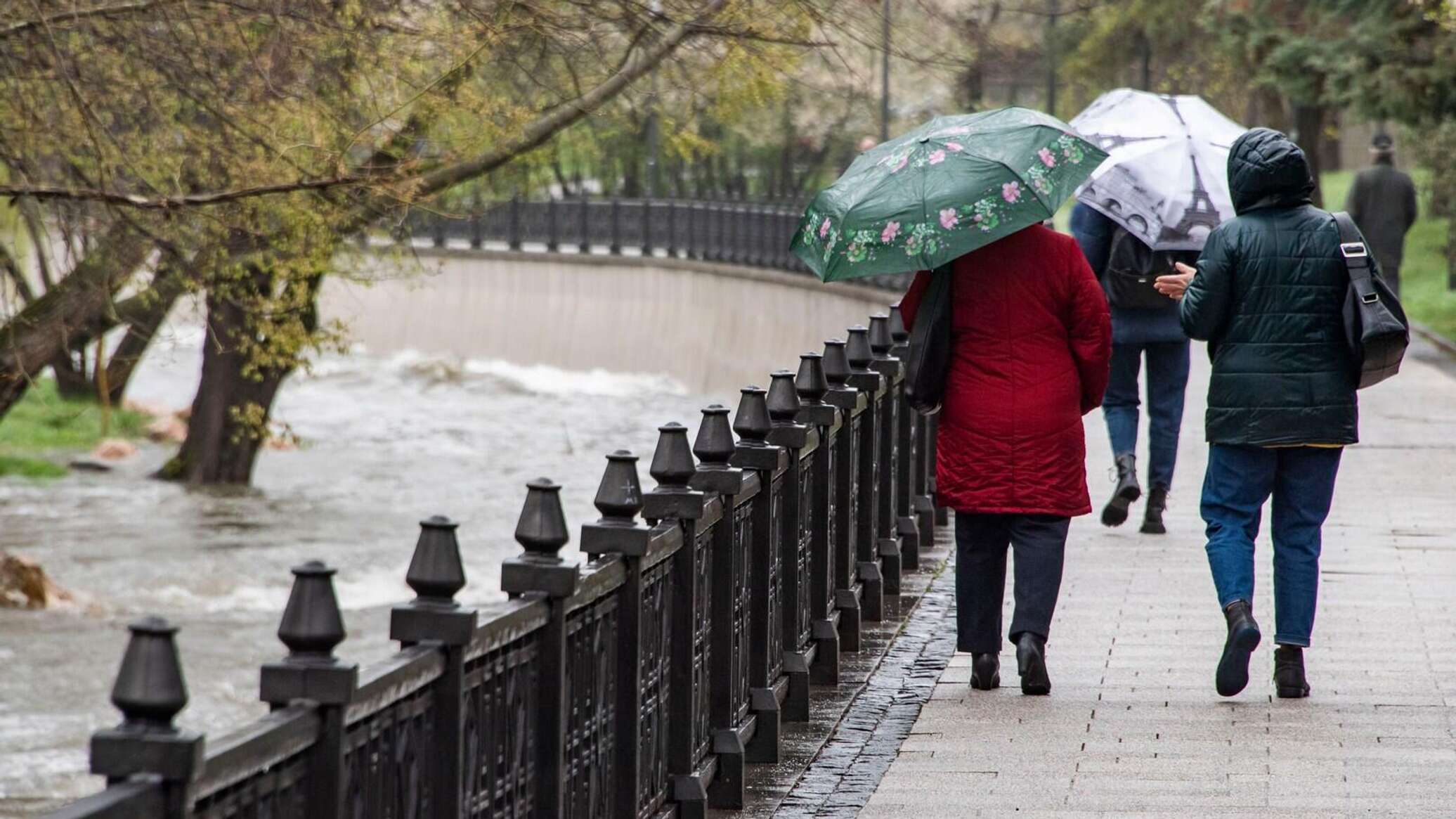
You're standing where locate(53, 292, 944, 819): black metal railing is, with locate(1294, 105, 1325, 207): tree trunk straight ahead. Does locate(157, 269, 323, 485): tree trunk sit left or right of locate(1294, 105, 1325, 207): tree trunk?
left

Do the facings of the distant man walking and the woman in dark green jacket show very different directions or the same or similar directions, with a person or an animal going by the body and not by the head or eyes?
same or similar directions

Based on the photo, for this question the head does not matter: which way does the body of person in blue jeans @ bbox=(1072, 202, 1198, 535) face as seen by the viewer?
away from the camera

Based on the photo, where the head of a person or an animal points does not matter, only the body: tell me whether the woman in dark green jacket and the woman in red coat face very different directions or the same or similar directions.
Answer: same or similar directions

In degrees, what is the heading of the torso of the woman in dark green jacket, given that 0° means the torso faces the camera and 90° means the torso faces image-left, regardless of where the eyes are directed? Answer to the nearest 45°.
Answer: approximately 180°

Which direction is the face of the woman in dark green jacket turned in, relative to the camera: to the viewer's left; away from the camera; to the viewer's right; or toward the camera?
away from the camera

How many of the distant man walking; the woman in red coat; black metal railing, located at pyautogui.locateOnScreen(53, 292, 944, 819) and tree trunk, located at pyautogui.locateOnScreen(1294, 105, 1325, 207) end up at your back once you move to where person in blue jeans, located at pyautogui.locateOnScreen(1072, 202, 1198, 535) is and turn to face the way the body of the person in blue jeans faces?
2

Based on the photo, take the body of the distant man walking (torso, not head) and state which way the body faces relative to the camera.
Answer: away from the camera

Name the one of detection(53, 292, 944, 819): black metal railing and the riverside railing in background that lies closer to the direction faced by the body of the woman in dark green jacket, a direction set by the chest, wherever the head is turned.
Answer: the riverside railing in background

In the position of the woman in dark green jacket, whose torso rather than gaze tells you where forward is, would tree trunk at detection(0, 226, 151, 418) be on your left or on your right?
on your left

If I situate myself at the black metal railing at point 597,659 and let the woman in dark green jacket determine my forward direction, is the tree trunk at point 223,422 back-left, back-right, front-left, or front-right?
front-left

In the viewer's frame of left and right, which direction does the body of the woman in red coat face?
facing away from the viewer
